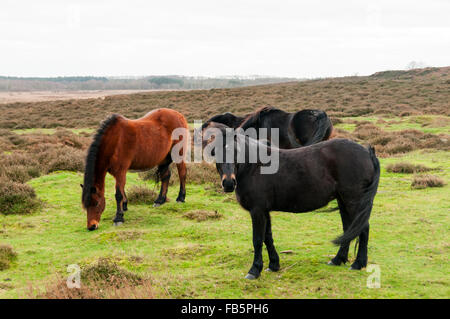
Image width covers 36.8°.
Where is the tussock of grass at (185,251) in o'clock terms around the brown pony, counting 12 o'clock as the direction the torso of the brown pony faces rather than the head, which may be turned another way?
The tussock of grass is roughly at 10 o'clock from the brown pony.

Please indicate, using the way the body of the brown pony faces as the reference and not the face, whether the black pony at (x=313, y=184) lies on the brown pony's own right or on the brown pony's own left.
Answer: on the brown pony's own left

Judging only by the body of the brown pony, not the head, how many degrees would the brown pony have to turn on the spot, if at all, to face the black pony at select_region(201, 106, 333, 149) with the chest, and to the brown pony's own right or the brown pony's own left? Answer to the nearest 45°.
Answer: approximately 135° to the brown pony's own left

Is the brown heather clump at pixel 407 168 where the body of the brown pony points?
no

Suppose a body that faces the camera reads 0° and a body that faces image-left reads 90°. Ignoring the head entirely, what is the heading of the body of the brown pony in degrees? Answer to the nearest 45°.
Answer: approximately 45°

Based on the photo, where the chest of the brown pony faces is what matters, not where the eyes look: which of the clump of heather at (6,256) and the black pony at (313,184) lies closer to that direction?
the clump of heather

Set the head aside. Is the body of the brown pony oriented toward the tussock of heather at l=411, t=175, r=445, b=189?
no

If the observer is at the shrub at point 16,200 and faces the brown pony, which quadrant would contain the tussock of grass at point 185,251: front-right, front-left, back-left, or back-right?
front-right

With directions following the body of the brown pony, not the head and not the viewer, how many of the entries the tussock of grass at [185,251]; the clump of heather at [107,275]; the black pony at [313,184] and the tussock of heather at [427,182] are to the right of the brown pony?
0

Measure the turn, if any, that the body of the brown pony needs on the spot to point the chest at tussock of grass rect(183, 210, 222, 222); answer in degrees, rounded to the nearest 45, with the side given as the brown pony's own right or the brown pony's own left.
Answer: approximately 135° to the brown pony's own left
